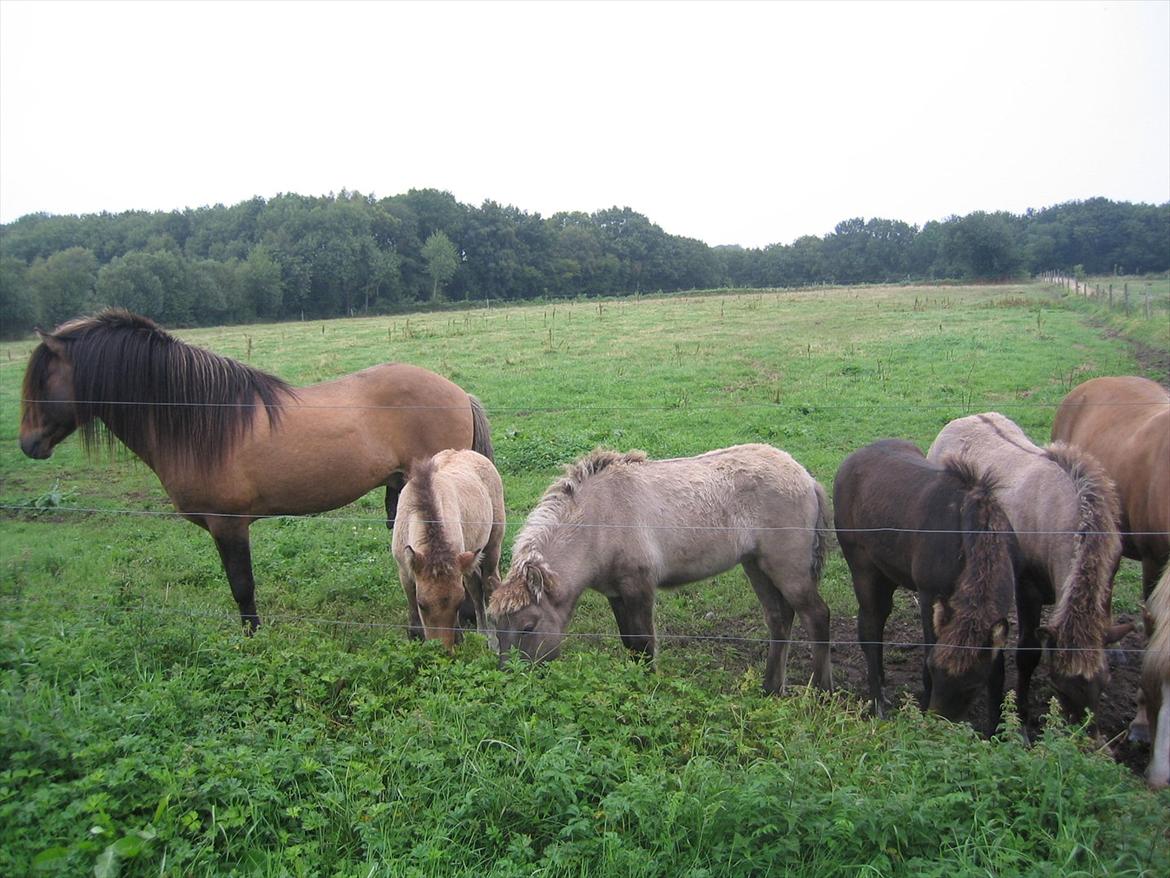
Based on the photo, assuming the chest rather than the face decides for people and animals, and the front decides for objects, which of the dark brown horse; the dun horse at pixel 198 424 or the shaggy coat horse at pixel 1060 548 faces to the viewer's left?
the dun horse

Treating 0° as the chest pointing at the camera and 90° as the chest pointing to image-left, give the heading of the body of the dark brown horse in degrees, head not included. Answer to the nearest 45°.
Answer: approximately 315°

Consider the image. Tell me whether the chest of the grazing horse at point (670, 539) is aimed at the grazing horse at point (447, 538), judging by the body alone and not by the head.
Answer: yes

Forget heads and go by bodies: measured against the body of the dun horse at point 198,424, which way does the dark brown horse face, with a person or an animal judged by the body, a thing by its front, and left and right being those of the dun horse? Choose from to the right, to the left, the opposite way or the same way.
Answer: to the left

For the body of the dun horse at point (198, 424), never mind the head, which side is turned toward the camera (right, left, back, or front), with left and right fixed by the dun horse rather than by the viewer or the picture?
left

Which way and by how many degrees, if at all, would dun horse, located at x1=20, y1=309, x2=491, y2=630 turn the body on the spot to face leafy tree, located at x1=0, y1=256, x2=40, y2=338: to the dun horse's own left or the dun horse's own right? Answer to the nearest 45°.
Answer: approximately 90° to the dun horse's own right

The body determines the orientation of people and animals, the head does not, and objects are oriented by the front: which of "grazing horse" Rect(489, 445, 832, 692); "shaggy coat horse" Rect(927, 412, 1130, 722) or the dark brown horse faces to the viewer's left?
the grazing horse

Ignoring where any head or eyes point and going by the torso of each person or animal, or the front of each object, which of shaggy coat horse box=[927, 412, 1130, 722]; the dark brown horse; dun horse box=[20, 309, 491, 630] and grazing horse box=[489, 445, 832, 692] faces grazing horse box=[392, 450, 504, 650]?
grazing horse box=[489, 445, 832, 692]

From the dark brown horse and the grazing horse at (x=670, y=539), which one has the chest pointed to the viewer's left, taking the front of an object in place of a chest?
the grazing horse

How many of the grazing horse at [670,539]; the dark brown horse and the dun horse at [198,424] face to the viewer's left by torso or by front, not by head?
2

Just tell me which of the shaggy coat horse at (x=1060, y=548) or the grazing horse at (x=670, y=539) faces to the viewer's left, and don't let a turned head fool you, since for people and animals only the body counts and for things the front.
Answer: the grazing horse

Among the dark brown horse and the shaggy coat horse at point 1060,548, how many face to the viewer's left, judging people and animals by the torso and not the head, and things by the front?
0

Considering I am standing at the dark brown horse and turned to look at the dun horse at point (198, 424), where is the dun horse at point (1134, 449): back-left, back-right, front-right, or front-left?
back-right

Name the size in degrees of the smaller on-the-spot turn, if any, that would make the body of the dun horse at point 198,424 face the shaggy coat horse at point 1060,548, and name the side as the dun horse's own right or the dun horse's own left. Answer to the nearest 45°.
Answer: approximately 135° to the dun horse's own left

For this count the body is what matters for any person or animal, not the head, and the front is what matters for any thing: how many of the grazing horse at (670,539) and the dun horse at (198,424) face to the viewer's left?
2

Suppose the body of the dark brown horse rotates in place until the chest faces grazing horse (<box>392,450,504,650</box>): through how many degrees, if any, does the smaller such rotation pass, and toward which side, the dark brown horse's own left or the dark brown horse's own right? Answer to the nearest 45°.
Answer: approximately 135° to the dark brown horse's own right

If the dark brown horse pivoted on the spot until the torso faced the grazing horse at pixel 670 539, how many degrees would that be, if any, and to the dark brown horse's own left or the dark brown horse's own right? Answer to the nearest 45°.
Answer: approximately 135° to the dark brown horse's own right

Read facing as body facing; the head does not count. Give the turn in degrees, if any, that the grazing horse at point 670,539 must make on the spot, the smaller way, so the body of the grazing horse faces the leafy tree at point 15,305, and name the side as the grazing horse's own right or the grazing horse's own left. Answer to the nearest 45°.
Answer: approximately 45° to the grazing horse's own right
